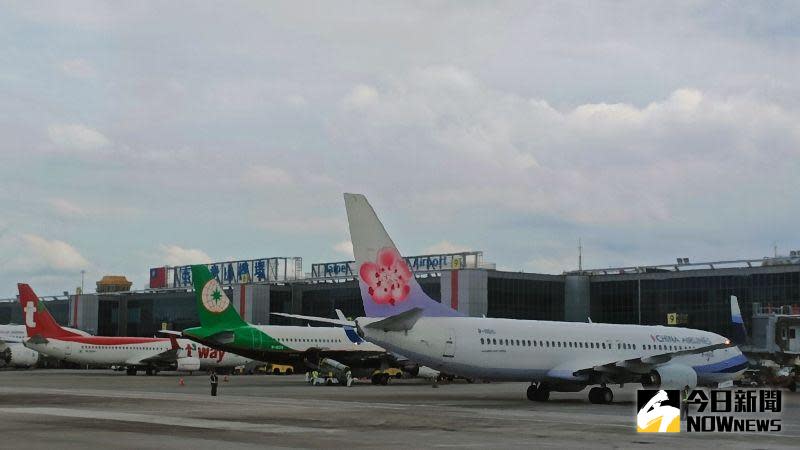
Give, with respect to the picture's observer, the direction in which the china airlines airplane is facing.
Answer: facing away from the viewer and to the right of the viewer
